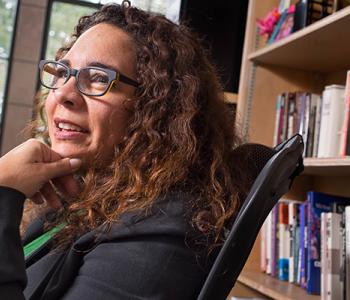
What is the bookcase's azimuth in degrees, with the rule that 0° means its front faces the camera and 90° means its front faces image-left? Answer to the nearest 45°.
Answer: approximately 45°
